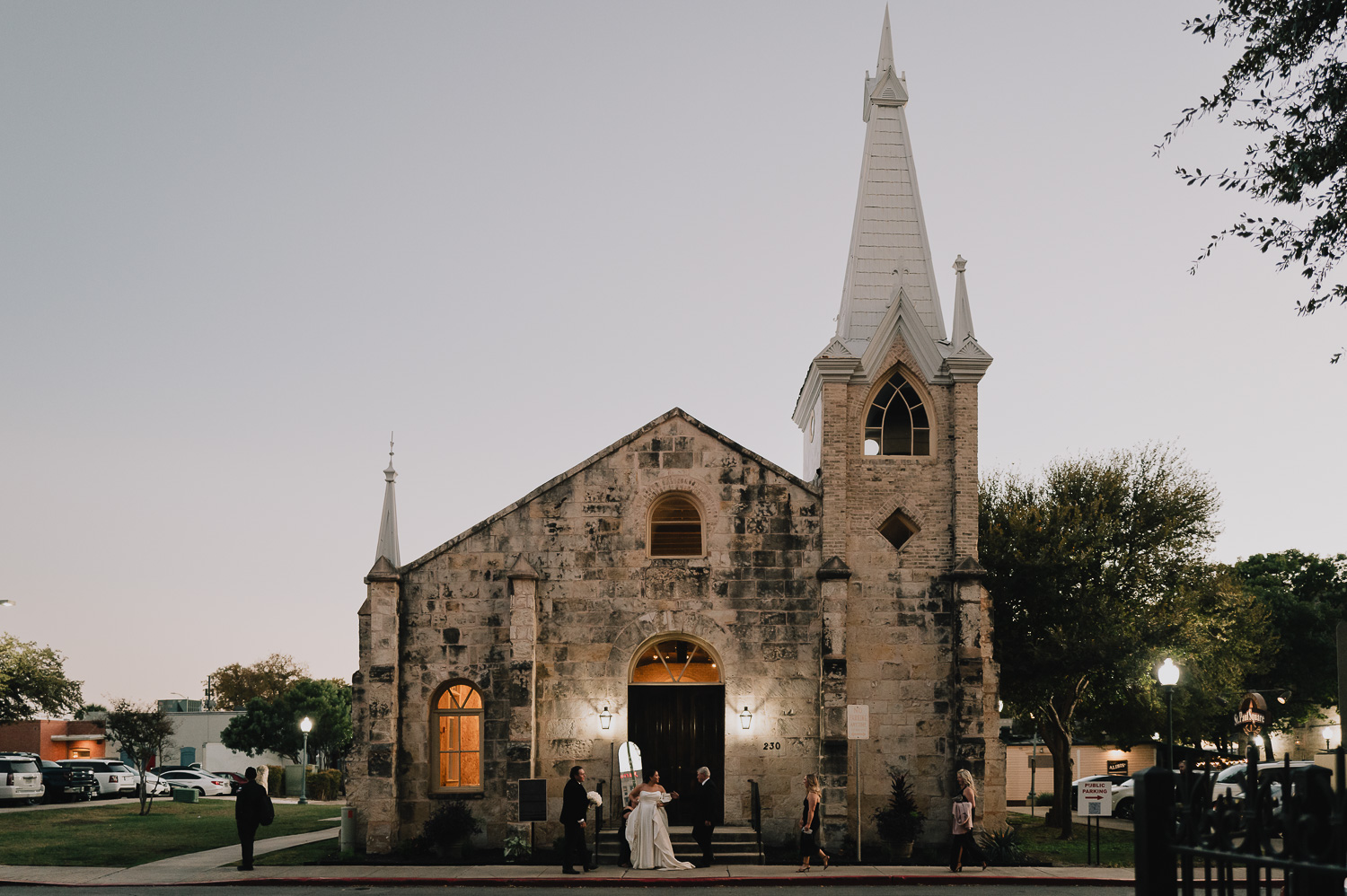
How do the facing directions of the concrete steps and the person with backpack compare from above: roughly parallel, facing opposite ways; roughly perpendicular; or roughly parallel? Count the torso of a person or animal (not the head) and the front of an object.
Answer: roughly perpendicular

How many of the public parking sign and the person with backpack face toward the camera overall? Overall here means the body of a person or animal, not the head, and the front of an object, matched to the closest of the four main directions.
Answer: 1

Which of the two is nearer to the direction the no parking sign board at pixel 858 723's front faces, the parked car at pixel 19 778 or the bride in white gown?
the bride in white gown

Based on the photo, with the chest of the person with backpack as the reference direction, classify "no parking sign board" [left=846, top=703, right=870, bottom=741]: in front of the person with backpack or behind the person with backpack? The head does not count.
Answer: behind

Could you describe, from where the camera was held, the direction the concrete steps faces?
facing the viewer

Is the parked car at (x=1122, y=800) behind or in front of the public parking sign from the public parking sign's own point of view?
behind

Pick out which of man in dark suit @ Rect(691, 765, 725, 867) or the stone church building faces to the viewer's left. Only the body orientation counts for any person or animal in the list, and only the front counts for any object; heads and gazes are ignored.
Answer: the man in dark suit

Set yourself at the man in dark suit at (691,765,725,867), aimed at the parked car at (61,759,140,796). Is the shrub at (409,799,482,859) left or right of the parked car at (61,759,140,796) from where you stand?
left

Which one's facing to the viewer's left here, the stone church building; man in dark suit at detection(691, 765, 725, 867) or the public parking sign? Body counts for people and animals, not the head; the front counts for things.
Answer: the man in dark suit

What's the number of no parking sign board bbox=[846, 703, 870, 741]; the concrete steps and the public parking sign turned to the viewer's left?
0

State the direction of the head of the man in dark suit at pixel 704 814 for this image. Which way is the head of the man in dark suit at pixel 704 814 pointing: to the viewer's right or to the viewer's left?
to the viewer's left

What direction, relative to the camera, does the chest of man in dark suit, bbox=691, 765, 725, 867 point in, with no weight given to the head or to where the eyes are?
to the viewer's left

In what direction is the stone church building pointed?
toward the camera
